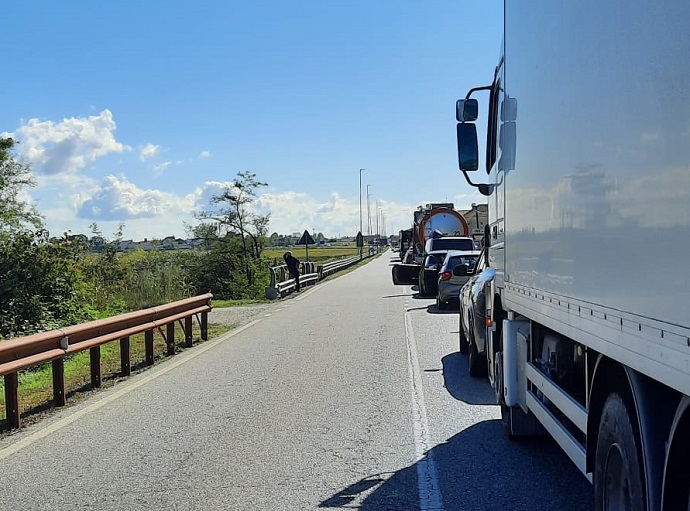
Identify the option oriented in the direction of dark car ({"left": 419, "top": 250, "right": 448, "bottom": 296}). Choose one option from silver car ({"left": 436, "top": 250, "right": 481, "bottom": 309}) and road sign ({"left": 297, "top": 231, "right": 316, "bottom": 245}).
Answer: silver car ({"left": 436, "top": 250, "right": 481, "bottom": 309})

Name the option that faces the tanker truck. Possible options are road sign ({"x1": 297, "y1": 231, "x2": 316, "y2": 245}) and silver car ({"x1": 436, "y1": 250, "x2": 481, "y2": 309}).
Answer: the silver car

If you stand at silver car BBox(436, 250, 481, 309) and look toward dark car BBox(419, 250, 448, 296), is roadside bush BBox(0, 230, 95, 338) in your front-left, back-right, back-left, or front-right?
back-left

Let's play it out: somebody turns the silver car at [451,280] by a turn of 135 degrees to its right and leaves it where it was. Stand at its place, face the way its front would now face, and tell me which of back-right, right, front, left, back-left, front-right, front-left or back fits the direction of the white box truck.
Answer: front-right

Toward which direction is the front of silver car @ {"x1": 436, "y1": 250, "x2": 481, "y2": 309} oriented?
away from the camera

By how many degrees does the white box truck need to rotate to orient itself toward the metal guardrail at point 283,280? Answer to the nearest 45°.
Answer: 0° — it already faces it

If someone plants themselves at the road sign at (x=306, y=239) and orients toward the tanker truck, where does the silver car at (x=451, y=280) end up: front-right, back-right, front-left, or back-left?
front-right
